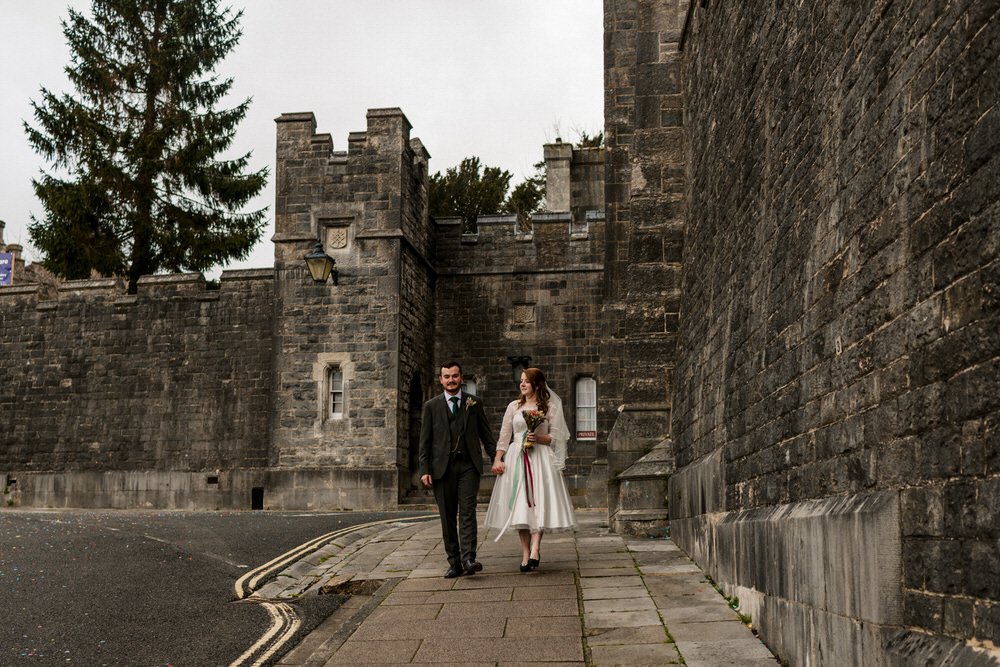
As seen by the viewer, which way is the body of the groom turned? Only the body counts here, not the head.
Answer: toward the camera

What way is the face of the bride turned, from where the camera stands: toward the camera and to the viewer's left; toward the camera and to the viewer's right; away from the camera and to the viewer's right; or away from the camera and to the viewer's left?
toward the camera and to the viewer's left

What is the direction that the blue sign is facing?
toward the camera

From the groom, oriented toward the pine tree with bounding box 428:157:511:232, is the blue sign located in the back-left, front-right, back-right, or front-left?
front-left

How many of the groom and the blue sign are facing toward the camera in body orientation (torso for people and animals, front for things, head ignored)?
2

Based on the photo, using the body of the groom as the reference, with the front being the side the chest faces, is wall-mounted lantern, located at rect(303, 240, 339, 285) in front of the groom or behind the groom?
behind

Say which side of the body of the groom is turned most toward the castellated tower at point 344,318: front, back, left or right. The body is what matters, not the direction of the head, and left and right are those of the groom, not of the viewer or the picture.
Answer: back

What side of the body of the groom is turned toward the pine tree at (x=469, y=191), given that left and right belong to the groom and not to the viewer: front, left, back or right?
back

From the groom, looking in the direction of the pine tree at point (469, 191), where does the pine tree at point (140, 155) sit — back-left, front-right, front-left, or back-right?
front-left
